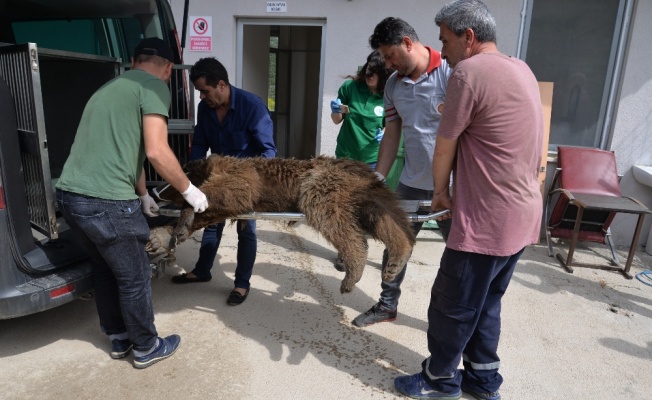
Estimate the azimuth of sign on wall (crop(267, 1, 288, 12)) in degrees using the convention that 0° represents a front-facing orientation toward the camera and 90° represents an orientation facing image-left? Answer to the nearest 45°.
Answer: approximately 0°

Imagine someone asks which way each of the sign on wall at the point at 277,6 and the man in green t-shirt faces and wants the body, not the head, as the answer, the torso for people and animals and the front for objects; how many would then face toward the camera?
1

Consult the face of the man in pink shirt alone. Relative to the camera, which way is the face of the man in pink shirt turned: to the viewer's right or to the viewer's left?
to the viewer's left

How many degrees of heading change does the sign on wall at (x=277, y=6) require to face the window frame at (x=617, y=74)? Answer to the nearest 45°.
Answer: approximately 90° to its left

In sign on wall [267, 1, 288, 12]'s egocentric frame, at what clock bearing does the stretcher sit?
The stretcher is roughly at 12 o'clock from the sign on wall.

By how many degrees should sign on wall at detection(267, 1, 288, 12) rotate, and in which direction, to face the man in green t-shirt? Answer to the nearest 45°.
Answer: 0° — it already faces them

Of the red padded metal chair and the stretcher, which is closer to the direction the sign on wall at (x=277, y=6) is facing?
the stretcher

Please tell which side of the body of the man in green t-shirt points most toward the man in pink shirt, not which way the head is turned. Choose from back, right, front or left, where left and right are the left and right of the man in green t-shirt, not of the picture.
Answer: right

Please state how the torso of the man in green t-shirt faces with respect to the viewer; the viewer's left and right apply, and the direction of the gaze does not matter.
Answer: facing away from the viewer and to the right of the viewer

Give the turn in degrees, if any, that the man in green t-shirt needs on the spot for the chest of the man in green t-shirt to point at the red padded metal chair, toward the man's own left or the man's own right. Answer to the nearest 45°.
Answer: approximately 45° to the man's own right

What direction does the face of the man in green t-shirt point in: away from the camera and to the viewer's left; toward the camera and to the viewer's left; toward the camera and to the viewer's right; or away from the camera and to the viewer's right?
away from the camera and to the viewer's right

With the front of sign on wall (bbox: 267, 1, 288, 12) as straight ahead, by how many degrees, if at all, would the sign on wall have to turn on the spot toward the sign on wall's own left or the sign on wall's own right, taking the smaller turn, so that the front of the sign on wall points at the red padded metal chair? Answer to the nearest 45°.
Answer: approximately 90° to the sign on wall's own left

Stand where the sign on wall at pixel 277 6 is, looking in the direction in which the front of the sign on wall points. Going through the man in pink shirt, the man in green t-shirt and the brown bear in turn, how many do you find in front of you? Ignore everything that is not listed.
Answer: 3
